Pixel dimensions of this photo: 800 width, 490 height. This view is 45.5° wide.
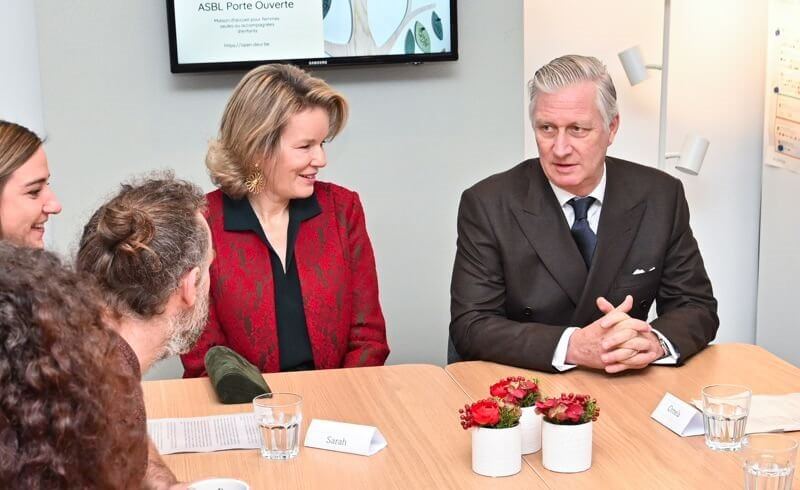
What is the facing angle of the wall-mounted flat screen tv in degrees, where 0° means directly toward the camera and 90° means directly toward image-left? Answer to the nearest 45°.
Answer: approximately 0°

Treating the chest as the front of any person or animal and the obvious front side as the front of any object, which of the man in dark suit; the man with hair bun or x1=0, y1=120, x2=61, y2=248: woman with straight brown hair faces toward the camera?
the man in dark suit

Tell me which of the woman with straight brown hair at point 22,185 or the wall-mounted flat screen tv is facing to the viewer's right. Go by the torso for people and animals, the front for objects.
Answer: the woman with straight brown hair

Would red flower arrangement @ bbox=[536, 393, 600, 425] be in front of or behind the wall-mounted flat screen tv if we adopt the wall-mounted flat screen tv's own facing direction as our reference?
in front

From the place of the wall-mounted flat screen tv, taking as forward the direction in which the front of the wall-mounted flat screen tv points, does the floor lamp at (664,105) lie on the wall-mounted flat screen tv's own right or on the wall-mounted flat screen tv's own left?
on the wall-mounted flat screen tv's own left

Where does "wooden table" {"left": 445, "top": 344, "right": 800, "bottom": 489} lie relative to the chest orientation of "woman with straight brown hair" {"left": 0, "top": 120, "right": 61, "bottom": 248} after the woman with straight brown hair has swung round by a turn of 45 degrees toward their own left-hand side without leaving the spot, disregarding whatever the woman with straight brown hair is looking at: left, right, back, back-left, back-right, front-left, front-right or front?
right

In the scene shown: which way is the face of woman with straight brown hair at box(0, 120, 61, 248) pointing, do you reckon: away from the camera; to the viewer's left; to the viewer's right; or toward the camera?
to the viewer's right

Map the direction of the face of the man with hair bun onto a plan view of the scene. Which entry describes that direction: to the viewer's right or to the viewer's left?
to the viewer's right
